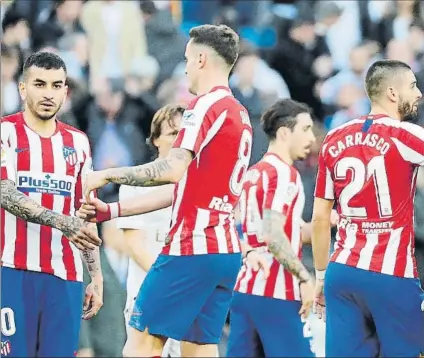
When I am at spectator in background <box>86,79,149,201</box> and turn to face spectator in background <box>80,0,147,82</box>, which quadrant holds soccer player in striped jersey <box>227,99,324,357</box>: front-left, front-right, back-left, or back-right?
back-right

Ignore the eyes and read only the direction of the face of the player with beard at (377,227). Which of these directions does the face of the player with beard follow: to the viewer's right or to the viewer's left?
to the viewer's right

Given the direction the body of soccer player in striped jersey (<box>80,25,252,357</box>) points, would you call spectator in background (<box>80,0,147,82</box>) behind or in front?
in front

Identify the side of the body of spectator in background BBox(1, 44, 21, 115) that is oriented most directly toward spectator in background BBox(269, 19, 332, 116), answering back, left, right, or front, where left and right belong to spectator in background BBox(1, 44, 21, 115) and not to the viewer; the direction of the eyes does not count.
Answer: left

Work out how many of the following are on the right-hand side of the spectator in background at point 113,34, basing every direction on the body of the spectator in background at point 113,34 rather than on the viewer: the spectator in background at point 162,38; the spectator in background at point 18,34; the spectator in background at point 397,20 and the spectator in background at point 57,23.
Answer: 2

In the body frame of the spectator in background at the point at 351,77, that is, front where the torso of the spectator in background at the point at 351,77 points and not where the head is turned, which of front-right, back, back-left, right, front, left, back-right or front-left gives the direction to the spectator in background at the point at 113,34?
front-right

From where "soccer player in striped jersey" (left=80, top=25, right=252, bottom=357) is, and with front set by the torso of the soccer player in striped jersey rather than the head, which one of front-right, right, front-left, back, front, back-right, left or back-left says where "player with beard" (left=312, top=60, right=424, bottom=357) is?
back-right

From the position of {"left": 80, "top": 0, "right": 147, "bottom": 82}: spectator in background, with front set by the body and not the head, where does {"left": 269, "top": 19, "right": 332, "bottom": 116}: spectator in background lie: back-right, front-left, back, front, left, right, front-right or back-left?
left

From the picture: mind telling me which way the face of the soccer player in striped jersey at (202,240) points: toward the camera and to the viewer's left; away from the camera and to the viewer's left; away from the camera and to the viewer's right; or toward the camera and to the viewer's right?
away from the camera and to the viewer's left

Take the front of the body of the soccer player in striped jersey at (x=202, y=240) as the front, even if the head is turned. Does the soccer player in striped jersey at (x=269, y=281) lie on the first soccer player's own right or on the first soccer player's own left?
on the first soccer player's own right
